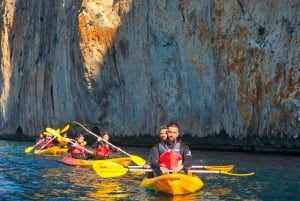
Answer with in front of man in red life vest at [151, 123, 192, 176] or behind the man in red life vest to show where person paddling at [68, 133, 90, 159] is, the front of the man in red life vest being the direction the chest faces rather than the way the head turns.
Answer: behind

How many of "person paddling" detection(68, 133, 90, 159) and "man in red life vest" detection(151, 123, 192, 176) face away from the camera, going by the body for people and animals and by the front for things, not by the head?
0

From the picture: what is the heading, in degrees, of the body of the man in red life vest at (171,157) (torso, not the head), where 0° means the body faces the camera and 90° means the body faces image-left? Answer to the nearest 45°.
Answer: approximately 0°

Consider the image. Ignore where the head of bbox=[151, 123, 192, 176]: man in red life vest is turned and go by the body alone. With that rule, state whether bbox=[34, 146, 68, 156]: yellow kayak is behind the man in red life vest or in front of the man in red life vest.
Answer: behind

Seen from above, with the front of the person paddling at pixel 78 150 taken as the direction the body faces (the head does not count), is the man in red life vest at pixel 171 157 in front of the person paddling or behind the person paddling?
in front

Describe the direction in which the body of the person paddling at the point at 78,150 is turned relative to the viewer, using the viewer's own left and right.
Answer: facing the viewer and to the right of the viewer

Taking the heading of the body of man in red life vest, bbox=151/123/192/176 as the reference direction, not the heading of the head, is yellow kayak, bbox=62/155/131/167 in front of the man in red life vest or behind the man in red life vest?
behind
